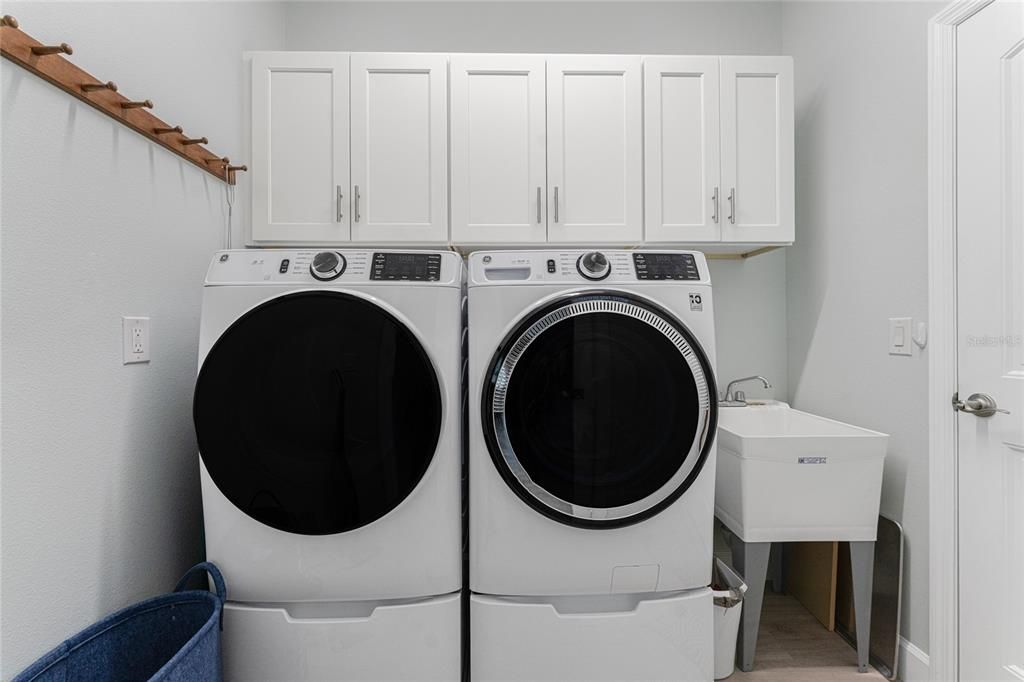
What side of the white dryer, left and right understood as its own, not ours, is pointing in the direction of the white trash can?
left

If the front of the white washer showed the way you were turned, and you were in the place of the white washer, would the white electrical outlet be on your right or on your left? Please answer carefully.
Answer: on your right

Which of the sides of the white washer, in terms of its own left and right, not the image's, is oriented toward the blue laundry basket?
right

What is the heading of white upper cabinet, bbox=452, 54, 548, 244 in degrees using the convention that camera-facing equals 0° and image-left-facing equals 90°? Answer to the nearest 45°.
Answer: approximately 0°

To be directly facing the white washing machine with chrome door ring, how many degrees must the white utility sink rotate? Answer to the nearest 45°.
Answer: approximately 45° to its right

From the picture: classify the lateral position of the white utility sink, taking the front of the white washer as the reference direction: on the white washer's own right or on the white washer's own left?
on the white washer's own left

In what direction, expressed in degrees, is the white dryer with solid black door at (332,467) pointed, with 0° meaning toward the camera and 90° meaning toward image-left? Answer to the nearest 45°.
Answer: approximately 0°
